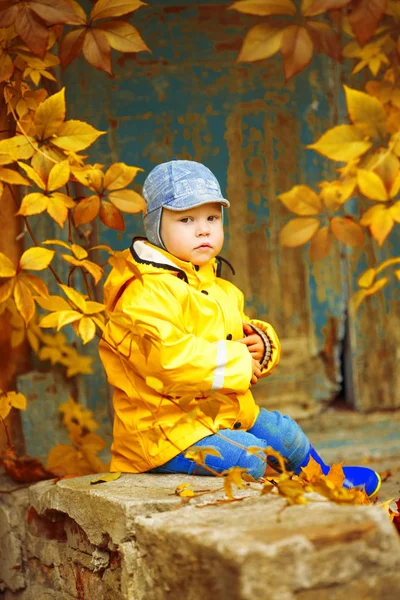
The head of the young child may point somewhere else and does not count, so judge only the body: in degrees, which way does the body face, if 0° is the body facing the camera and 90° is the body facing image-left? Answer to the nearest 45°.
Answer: approximately 315°
